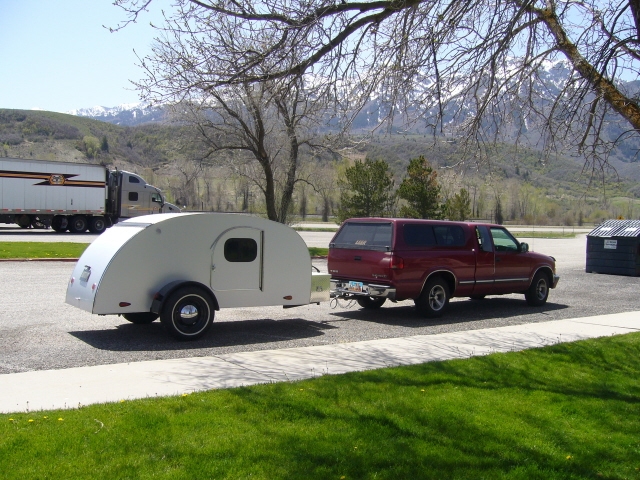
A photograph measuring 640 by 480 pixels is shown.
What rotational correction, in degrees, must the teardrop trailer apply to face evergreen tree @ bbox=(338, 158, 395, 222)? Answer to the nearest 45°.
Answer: approximately 90° to its left

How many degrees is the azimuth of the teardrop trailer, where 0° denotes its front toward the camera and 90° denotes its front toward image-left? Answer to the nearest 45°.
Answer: approximately 270°

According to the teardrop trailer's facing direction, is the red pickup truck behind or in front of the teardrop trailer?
in front

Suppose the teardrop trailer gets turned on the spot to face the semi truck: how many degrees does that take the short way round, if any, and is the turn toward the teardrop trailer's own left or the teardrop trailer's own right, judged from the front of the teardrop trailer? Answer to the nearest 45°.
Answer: approximately 90° to the teardrop trailer's own left

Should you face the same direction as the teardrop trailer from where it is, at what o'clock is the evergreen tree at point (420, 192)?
The evergreen tree is roughly at 10 o'clock from the teardrop trailer.

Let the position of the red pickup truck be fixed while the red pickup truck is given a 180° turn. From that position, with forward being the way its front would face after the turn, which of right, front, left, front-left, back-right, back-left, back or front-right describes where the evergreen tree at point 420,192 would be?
back-right

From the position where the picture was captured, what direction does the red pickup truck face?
facing away from the viewer and to the right of the viewer

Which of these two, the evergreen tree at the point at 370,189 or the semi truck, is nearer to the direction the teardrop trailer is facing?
the evergreen tree

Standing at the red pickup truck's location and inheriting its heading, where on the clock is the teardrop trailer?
The teardrop trailer is roughly at 6 o'clock from the red pickup truck.

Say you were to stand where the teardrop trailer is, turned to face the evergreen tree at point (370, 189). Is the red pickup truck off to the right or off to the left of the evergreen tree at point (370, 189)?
right

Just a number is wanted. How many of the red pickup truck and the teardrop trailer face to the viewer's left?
0

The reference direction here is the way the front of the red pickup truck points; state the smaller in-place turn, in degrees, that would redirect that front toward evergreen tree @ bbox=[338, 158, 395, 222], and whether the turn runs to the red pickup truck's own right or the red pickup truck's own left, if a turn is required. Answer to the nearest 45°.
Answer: approximately 45° to the red pickup truck's own left
